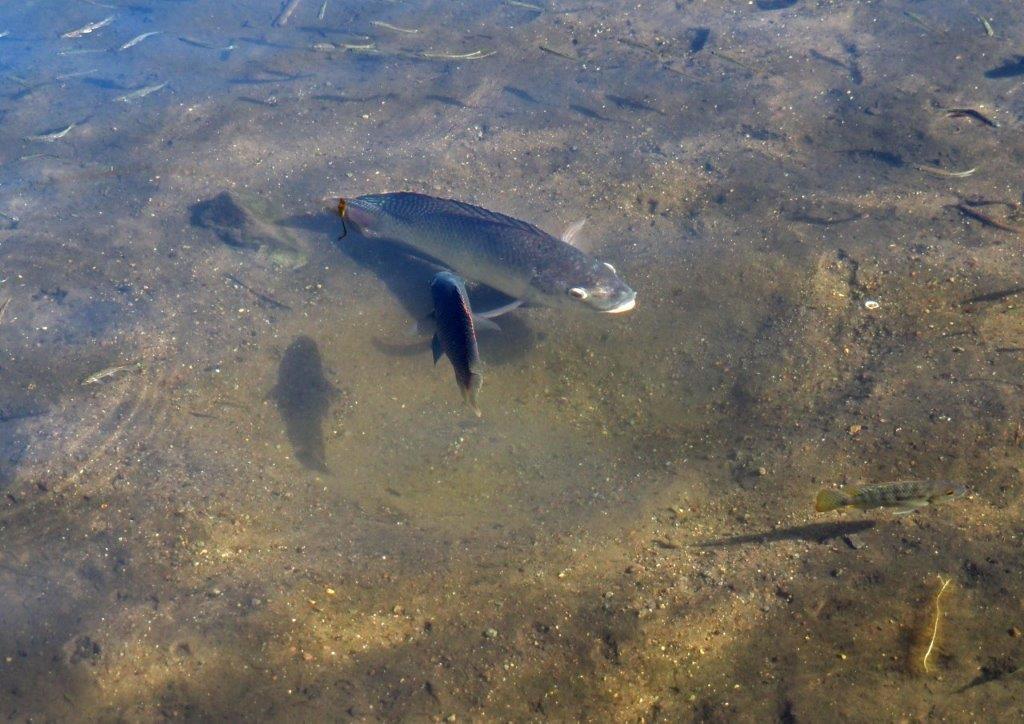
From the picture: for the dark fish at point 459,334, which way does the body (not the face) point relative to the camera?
away from the camera

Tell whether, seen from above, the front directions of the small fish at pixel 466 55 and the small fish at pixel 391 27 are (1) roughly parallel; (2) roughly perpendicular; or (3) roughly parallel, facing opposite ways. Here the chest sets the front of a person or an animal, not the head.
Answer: roughly parallel

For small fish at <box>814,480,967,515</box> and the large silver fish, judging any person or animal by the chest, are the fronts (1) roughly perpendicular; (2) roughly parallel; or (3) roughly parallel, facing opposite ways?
roughly parallel

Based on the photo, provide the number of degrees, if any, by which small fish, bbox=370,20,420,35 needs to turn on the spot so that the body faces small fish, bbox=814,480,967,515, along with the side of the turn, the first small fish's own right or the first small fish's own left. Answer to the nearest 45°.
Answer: approximately 90° to the first small fish's own right

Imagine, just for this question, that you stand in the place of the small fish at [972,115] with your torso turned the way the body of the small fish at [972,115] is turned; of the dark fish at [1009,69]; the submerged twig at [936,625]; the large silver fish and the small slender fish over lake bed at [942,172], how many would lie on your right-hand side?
1

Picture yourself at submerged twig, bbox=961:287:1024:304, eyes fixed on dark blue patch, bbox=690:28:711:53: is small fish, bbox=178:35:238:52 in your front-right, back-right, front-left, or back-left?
front-left

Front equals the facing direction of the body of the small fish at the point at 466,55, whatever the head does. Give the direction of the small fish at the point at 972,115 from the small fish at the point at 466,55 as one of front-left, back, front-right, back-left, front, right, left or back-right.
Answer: back
